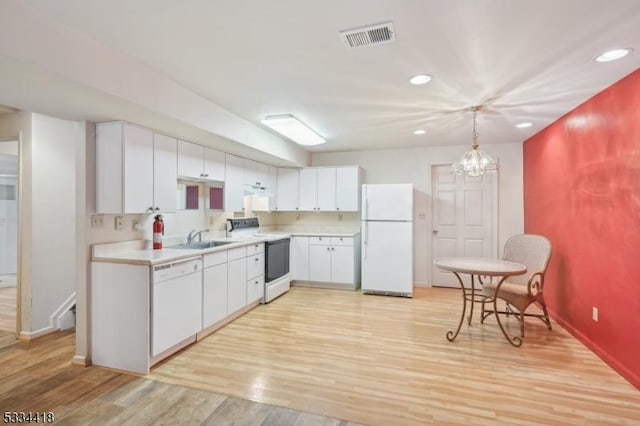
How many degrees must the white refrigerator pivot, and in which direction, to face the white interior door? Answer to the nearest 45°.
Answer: approximately 135° to its left

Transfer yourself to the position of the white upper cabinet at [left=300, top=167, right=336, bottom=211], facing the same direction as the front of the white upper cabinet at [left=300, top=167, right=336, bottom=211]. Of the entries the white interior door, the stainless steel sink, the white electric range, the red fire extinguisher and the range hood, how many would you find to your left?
1

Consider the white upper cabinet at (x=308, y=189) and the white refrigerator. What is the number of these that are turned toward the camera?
2

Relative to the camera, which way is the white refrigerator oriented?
toward the camera

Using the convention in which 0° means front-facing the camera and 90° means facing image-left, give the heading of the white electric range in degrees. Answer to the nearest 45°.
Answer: approximately 315°

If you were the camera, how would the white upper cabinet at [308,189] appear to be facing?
facing the viewer

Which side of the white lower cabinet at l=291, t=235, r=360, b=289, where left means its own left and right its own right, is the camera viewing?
front

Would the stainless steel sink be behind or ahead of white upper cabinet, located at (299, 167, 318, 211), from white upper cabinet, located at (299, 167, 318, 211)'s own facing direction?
ahead

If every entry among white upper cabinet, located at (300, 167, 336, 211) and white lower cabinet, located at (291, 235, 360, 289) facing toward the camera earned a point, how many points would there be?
2

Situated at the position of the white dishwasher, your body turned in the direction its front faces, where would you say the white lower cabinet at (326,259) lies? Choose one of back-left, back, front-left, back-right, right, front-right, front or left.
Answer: left

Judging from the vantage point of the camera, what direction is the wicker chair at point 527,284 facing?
facing the viewer and to the left of the viewer

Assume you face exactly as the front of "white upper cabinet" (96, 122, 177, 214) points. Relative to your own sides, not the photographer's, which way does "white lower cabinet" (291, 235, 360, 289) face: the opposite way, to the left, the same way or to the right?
to the right

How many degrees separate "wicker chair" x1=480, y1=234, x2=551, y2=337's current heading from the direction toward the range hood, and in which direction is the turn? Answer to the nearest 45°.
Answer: approximately 45° to its right

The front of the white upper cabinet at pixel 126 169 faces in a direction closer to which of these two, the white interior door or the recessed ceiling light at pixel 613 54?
the recessed ceiling light

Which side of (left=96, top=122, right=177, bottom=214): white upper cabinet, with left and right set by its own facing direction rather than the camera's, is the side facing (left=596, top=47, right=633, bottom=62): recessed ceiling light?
front
